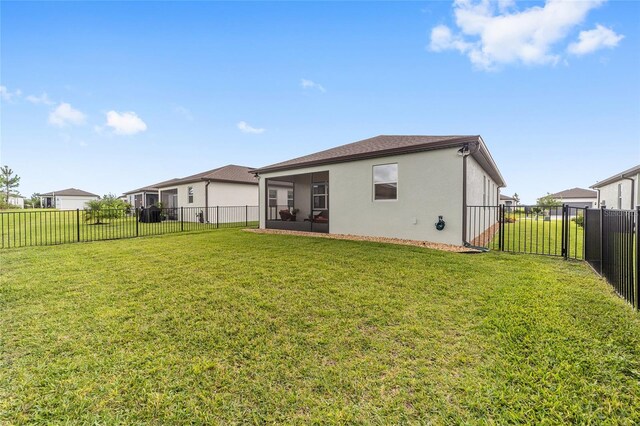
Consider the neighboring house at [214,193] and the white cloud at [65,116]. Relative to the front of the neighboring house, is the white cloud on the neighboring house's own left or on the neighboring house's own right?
on the neighboring house's own left

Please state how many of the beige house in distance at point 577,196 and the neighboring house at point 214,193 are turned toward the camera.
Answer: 1

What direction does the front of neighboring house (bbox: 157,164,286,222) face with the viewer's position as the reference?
facing away from the viewer and to the right of the viewer

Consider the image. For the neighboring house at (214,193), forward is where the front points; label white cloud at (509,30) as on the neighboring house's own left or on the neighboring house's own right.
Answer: on the neighboring house's own right

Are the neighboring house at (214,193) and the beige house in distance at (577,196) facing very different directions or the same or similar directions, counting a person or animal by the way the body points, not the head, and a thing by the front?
very different directions

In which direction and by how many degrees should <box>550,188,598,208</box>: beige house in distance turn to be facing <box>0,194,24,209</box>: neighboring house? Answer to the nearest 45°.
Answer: approximately 45° to its right

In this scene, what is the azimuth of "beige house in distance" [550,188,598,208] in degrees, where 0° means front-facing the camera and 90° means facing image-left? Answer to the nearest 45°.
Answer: approximately 0°

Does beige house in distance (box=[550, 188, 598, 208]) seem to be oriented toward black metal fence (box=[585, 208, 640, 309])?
yes

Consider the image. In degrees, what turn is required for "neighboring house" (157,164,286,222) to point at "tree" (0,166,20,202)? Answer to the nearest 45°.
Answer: approximately 90° to its left
